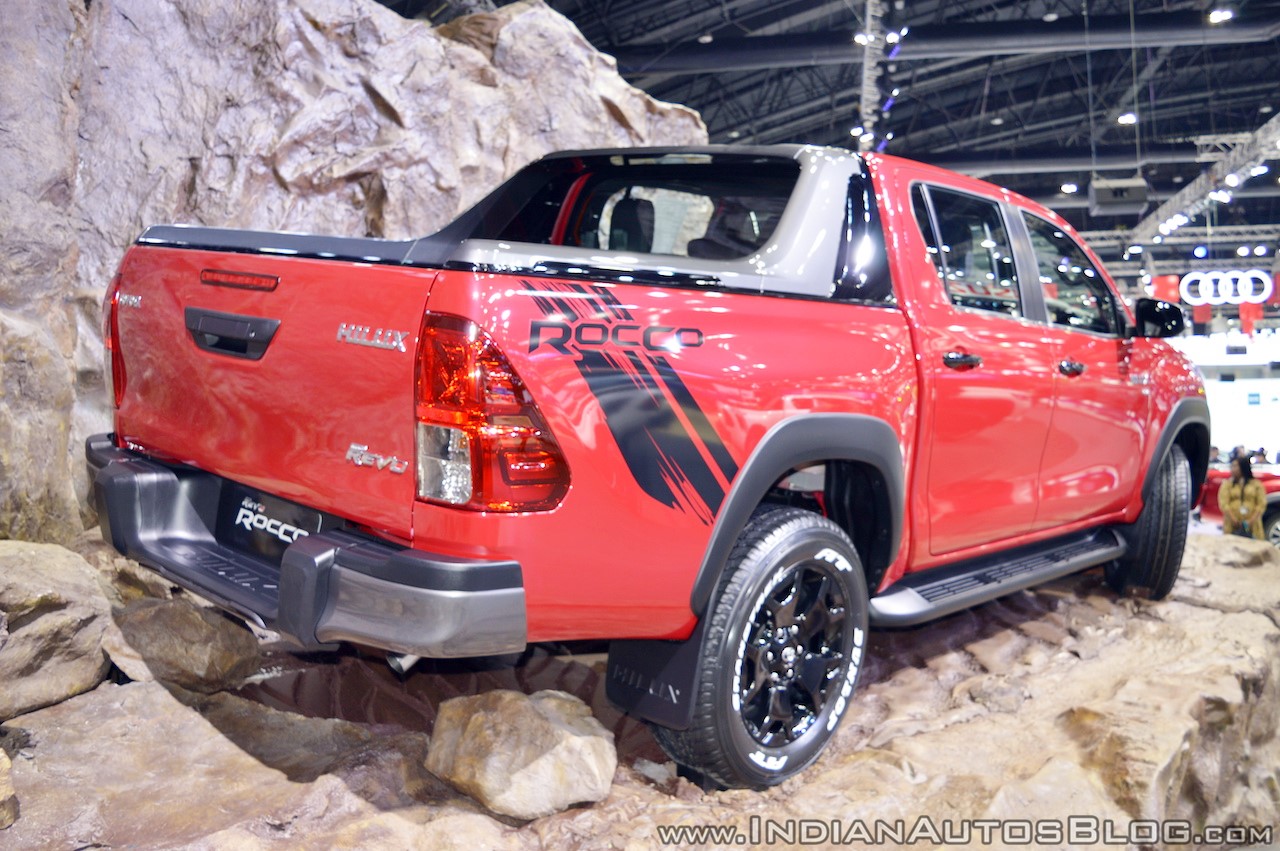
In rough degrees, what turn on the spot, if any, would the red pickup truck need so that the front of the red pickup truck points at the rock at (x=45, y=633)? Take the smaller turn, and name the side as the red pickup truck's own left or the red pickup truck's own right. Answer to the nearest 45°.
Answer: approximately 135° to the red pickup truck's own left

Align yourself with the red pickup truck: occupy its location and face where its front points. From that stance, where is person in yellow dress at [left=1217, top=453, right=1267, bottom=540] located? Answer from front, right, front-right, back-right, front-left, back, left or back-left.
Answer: front

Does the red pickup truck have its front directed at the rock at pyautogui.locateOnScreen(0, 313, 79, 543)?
no

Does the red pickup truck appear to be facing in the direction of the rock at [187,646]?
no

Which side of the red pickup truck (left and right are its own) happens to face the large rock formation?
left

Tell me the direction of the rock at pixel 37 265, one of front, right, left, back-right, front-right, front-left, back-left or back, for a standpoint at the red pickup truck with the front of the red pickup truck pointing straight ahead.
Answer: left

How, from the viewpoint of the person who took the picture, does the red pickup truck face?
facing away from the viewer and to the right of the viewer

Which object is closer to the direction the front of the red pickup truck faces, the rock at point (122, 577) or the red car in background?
the red car in background

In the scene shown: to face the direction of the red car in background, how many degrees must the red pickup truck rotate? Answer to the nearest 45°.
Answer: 0° — it already faces it

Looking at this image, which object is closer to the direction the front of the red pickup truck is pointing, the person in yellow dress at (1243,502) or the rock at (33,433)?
the person in yellow dress

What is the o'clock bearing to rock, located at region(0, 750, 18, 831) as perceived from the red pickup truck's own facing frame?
The rock is roughly at 7 o'clock from the red pickup truck.
